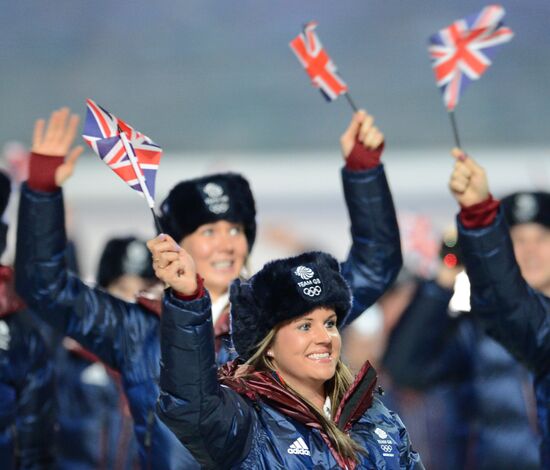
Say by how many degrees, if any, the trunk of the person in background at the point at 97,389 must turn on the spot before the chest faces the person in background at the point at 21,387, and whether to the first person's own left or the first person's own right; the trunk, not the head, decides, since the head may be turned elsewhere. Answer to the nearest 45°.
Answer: approximately 45° to the first person's own right

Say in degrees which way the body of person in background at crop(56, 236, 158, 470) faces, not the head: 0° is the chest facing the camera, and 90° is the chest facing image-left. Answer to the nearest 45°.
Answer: approximately 315°

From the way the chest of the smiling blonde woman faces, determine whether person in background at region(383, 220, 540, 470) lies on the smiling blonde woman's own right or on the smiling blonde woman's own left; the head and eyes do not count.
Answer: on the smiling blonde woman's own left

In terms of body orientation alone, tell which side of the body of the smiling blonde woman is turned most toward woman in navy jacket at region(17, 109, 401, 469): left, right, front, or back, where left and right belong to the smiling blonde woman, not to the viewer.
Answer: back
